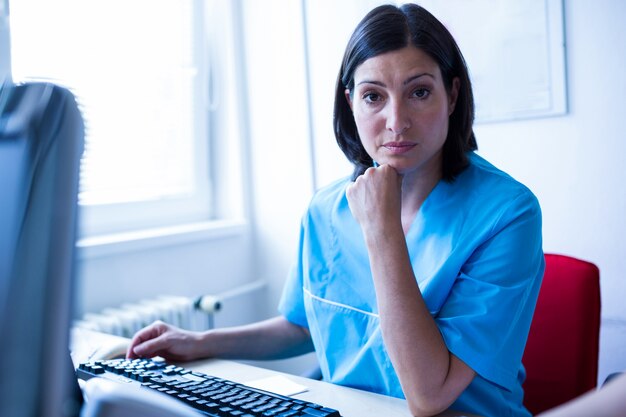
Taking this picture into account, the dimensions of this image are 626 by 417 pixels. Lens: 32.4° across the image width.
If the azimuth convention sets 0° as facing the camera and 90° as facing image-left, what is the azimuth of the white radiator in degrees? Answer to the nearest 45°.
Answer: approximately 315°

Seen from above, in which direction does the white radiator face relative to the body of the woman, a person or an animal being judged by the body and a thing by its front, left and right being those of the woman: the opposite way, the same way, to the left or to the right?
to the left

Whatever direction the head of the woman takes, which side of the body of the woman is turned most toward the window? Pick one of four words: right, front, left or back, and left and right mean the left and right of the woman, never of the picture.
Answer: right

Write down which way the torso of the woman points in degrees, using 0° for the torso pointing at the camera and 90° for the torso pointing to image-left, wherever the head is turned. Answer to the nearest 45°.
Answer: approximately 45°

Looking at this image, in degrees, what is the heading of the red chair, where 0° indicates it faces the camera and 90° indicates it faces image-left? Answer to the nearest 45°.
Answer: approximately 45°
